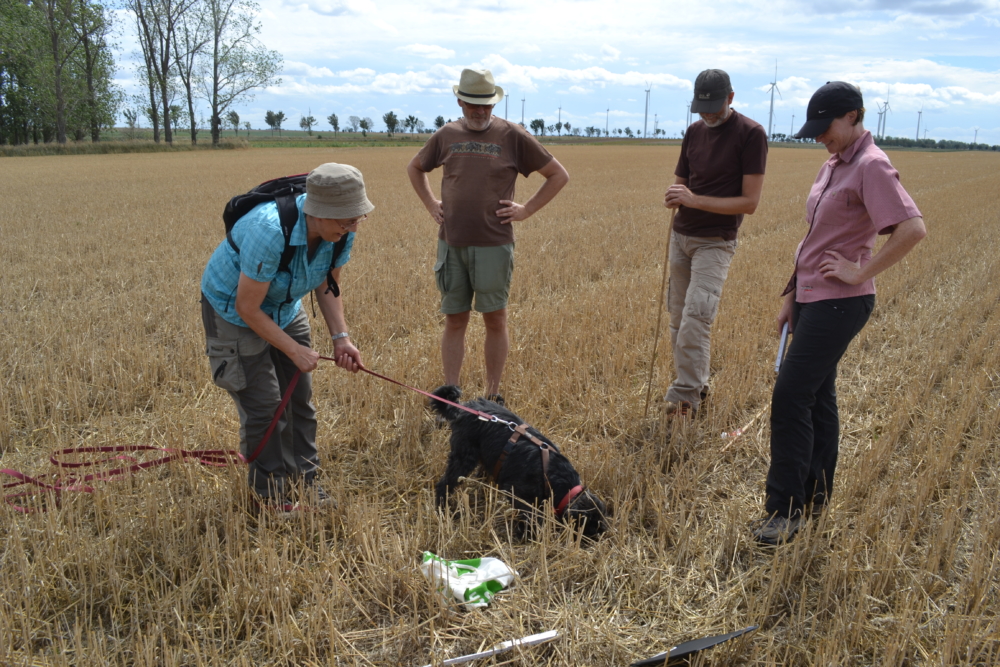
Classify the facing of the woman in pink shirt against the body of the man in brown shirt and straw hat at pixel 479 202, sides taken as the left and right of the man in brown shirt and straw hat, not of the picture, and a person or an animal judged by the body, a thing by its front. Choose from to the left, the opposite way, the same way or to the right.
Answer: to the right

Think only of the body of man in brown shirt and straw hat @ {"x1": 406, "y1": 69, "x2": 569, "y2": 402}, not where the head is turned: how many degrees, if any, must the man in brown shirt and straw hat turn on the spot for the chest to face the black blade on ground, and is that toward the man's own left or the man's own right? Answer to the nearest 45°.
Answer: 0° — they already face it

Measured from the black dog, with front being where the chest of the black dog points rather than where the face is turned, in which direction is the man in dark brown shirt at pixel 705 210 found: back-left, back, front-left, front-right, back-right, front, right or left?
left

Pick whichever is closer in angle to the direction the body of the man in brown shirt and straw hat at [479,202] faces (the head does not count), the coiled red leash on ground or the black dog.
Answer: the black dog

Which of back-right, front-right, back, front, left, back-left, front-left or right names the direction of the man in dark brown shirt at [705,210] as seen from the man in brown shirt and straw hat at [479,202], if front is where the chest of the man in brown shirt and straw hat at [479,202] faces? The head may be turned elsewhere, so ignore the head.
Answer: left

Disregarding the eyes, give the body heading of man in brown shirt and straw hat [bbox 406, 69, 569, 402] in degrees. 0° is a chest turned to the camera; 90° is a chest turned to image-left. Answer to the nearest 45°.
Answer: approximately 0°
